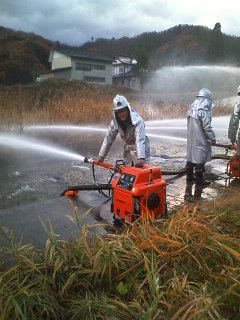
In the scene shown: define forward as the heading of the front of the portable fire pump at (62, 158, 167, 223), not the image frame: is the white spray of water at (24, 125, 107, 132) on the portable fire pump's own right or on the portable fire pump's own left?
on the portable fire pump's own right

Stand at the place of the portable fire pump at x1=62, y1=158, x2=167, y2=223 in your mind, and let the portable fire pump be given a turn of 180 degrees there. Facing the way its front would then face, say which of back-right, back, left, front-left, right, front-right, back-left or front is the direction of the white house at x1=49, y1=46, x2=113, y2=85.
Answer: front-left

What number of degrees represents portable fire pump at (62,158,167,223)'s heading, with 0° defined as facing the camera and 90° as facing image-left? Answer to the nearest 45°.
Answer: approximately 45°

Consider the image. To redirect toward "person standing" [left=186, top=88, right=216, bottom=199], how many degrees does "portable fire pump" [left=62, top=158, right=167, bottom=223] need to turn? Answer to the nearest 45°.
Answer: approximately 180°
